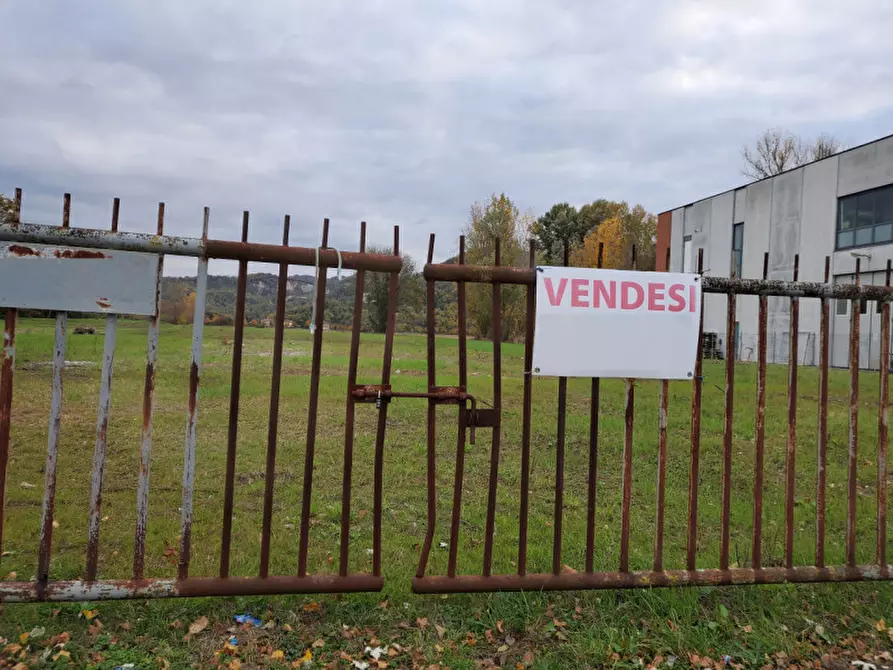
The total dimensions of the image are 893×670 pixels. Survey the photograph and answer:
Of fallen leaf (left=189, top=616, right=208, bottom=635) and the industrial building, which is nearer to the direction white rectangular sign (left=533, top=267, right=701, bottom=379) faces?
the fallen leaf

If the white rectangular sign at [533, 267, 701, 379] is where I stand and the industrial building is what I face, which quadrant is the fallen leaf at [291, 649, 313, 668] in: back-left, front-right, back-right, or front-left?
back-left

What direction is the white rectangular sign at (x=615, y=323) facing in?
toward the camera

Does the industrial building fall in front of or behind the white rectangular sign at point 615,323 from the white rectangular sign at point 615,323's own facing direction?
behind

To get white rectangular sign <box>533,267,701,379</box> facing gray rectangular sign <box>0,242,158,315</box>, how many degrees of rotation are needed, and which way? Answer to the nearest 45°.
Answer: approximately 45° to its right

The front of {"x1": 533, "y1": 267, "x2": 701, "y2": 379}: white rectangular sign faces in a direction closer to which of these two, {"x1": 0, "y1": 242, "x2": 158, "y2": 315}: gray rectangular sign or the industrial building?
the gray rectangular sign

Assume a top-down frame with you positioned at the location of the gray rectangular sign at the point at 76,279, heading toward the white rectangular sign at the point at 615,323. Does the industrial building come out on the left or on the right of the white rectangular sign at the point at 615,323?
left

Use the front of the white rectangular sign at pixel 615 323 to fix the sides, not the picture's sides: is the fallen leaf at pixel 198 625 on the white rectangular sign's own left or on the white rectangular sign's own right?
on the white rectangular sign's own right
